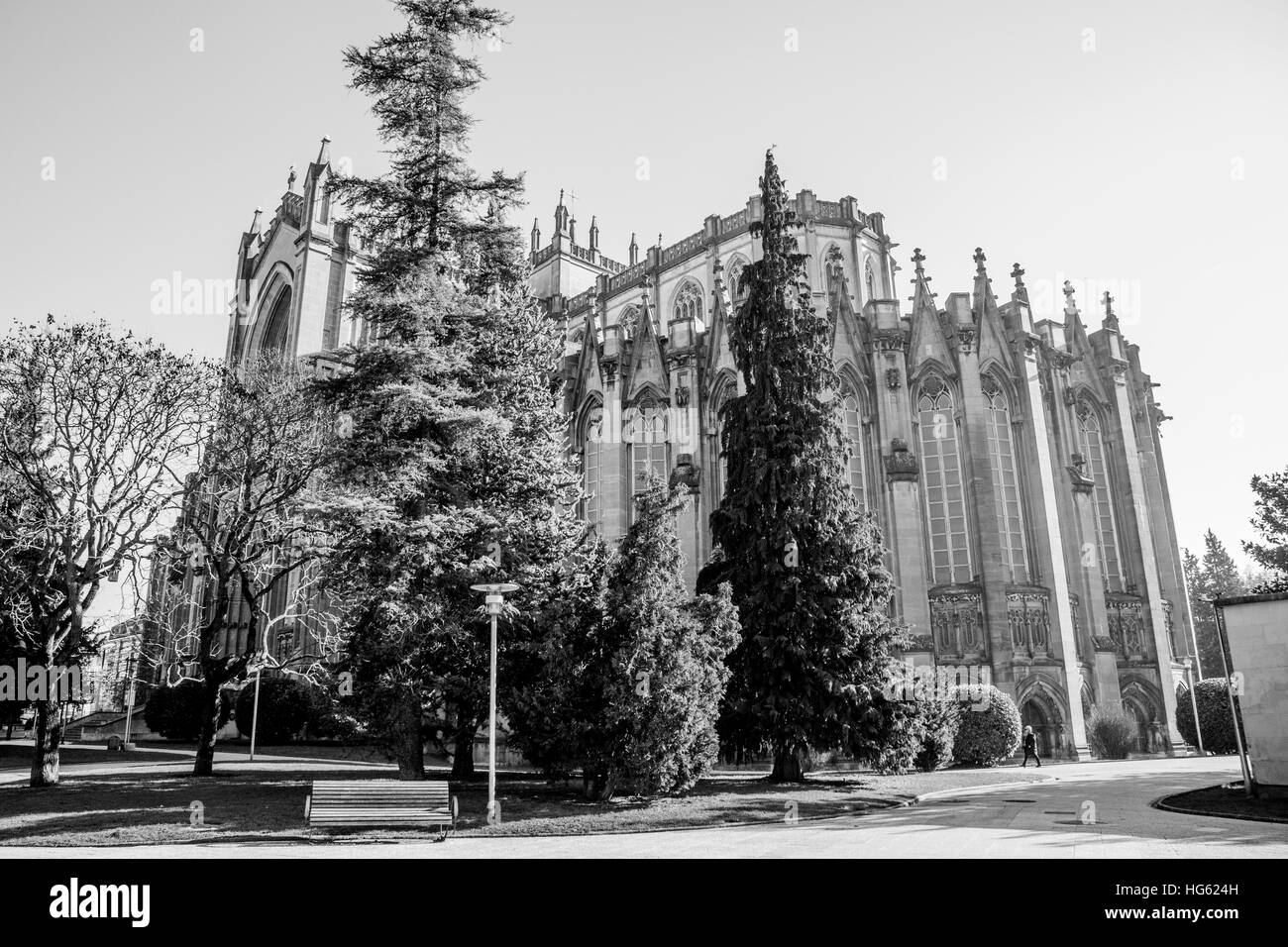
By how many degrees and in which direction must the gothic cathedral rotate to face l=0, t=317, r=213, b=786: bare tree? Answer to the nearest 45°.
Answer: approximately 90° to its left

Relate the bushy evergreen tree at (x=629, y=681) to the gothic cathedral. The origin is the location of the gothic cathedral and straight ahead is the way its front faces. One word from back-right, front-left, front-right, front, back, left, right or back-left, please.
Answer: left

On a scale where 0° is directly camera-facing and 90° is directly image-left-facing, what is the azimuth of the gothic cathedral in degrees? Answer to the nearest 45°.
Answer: approximately 135°

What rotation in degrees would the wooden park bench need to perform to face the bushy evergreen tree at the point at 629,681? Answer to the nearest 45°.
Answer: approximately 135° to its left

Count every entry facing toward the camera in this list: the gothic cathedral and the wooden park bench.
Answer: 1

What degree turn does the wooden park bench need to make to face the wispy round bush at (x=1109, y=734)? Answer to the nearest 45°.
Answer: approximately 135° to its left

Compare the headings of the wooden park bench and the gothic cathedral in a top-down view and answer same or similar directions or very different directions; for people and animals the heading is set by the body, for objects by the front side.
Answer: very different directions

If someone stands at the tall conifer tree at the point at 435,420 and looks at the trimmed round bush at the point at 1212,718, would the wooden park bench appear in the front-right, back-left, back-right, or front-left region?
back-right
